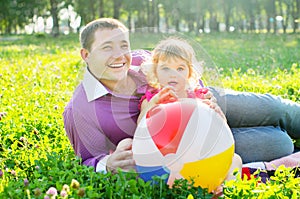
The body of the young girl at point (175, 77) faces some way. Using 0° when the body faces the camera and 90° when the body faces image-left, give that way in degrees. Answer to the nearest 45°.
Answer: approximately 0°
